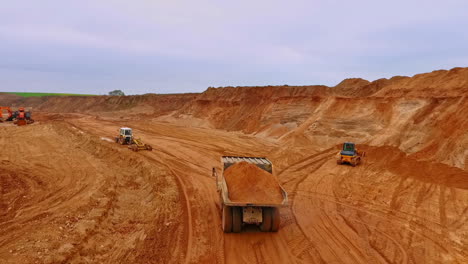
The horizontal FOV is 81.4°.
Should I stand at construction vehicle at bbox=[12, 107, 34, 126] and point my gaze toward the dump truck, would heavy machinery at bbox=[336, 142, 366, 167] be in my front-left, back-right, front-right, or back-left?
front-left

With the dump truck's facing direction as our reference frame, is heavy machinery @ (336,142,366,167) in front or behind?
in front

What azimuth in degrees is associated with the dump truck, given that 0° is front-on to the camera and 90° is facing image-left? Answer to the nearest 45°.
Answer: approximately 180°

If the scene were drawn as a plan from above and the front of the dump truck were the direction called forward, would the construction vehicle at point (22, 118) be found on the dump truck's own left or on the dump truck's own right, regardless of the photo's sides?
on the dump truck's own left
